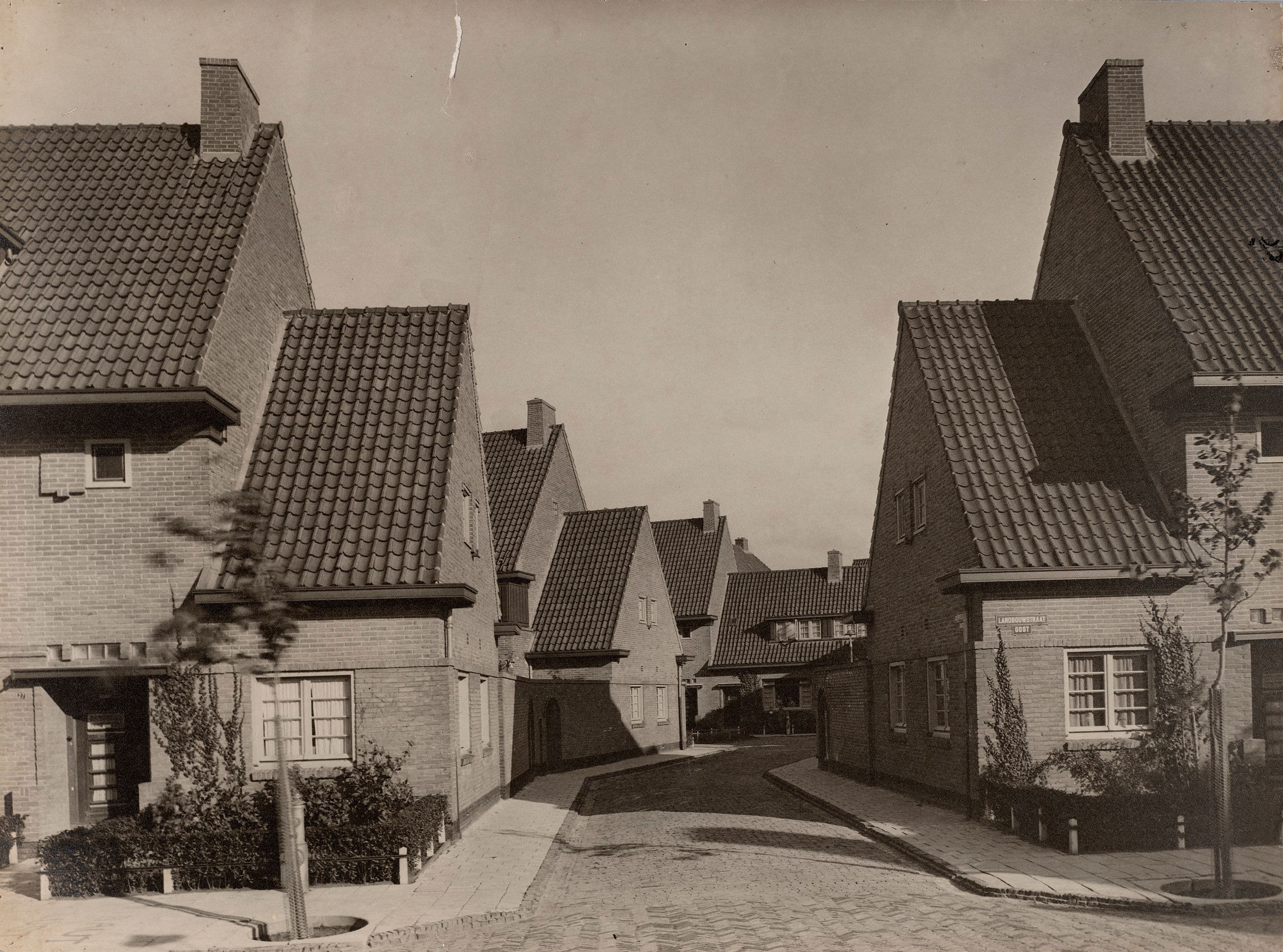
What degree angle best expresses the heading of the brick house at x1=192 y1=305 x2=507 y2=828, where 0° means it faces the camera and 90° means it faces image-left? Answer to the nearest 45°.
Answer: approximately 0°

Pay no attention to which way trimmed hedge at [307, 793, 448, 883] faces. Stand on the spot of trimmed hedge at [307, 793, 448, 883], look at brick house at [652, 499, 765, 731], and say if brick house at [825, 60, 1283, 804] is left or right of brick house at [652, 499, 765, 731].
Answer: right

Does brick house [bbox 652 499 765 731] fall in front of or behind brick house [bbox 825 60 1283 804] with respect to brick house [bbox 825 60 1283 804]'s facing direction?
behind

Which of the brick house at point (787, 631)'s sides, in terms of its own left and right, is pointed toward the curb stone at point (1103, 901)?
front

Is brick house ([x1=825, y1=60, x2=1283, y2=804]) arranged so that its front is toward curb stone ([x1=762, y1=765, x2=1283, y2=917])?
yes

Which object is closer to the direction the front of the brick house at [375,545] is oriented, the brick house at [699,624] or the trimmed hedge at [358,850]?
the trimmed hedge
